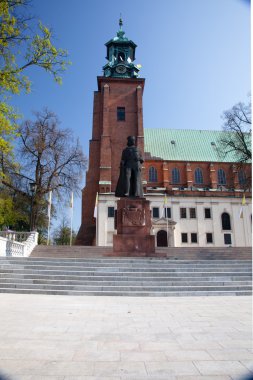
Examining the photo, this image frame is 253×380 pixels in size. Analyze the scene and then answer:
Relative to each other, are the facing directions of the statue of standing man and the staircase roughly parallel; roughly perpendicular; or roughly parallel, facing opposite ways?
roughly parallel

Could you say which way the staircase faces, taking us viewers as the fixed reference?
facing the viewer

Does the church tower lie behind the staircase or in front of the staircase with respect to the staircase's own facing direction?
behind

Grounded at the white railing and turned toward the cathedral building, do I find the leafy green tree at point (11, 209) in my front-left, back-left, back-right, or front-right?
front-left

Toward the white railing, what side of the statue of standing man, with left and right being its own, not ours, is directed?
right

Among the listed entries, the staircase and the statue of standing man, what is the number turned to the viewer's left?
0

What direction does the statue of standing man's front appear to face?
toward the camera

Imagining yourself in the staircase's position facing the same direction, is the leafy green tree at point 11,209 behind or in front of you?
behind

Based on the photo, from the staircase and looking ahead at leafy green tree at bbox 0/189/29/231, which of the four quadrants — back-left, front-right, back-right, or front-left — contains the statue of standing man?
front-right

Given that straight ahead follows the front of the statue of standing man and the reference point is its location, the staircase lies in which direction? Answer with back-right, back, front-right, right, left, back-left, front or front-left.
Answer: front
